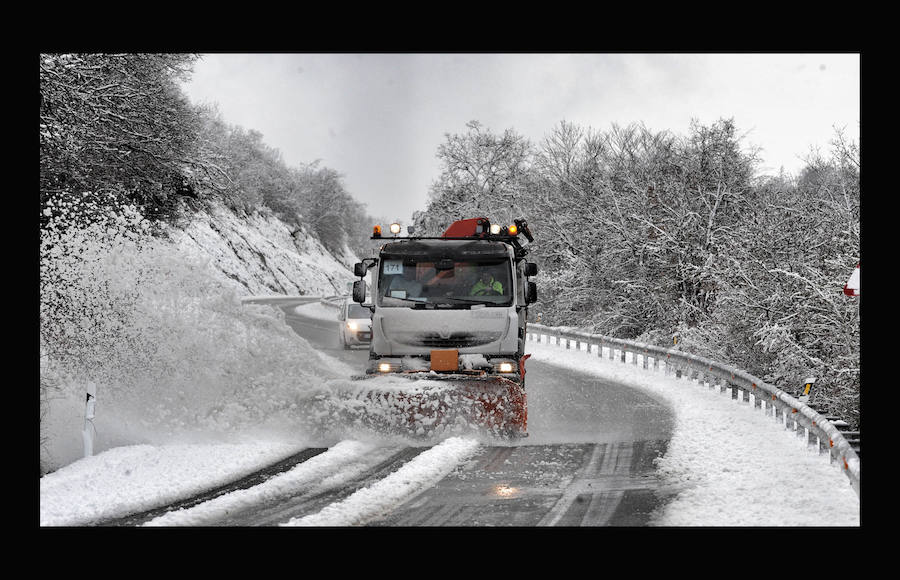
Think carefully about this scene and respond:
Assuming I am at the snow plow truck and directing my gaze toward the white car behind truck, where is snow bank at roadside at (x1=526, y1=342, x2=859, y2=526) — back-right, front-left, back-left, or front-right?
back-right

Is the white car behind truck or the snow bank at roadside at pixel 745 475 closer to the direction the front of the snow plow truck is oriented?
the snow bank at roadside

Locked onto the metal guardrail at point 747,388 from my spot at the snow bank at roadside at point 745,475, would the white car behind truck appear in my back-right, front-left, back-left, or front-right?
front-left

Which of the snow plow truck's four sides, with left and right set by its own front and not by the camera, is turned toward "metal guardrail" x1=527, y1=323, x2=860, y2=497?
left

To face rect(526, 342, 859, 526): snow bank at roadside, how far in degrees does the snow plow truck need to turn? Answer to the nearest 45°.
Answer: approximately 45° to its left

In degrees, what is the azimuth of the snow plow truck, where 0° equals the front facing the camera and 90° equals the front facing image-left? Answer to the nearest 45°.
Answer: approximately 0°

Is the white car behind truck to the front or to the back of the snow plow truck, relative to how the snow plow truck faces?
to the back
